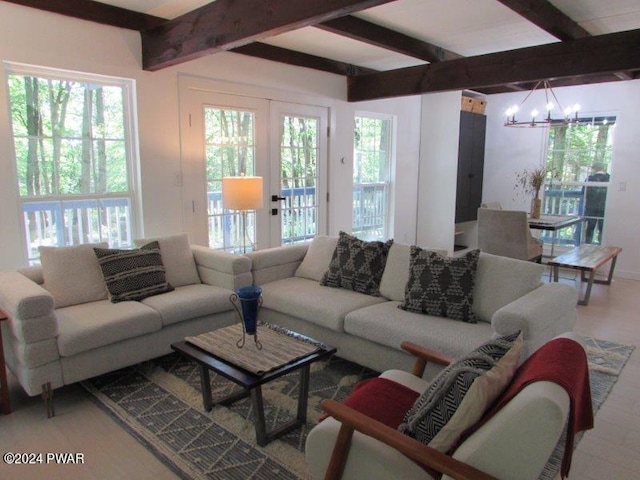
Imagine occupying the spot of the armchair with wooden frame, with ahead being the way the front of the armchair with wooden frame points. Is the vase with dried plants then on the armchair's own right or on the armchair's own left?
on the armchair's own right

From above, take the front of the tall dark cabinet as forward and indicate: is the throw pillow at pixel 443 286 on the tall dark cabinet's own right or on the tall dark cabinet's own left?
on the tall dark cabinet's own right

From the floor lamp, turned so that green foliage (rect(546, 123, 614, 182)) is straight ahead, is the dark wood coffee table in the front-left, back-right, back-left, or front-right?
back-right

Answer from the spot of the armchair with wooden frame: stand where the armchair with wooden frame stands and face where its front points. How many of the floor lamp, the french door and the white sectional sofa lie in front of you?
3

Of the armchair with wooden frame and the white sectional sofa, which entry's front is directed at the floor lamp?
the armchair with wooden frame

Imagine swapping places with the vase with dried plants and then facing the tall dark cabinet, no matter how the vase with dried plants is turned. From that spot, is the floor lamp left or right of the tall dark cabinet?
left

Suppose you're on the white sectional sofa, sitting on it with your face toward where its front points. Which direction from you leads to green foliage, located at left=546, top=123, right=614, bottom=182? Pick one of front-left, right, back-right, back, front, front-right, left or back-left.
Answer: back-left

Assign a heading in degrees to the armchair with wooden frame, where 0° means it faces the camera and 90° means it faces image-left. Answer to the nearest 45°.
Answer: approximately 135°

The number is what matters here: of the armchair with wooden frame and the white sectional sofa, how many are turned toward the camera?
1

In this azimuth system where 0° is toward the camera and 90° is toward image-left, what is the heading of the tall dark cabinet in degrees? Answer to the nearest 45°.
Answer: approximately 315°

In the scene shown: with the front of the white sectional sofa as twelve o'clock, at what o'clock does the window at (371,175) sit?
The window is roughly at 7 o'clock from the white sectional sofa.

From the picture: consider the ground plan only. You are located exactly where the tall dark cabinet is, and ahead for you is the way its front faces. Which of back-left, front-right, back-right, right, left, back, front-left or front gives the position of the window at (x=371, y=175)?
right
